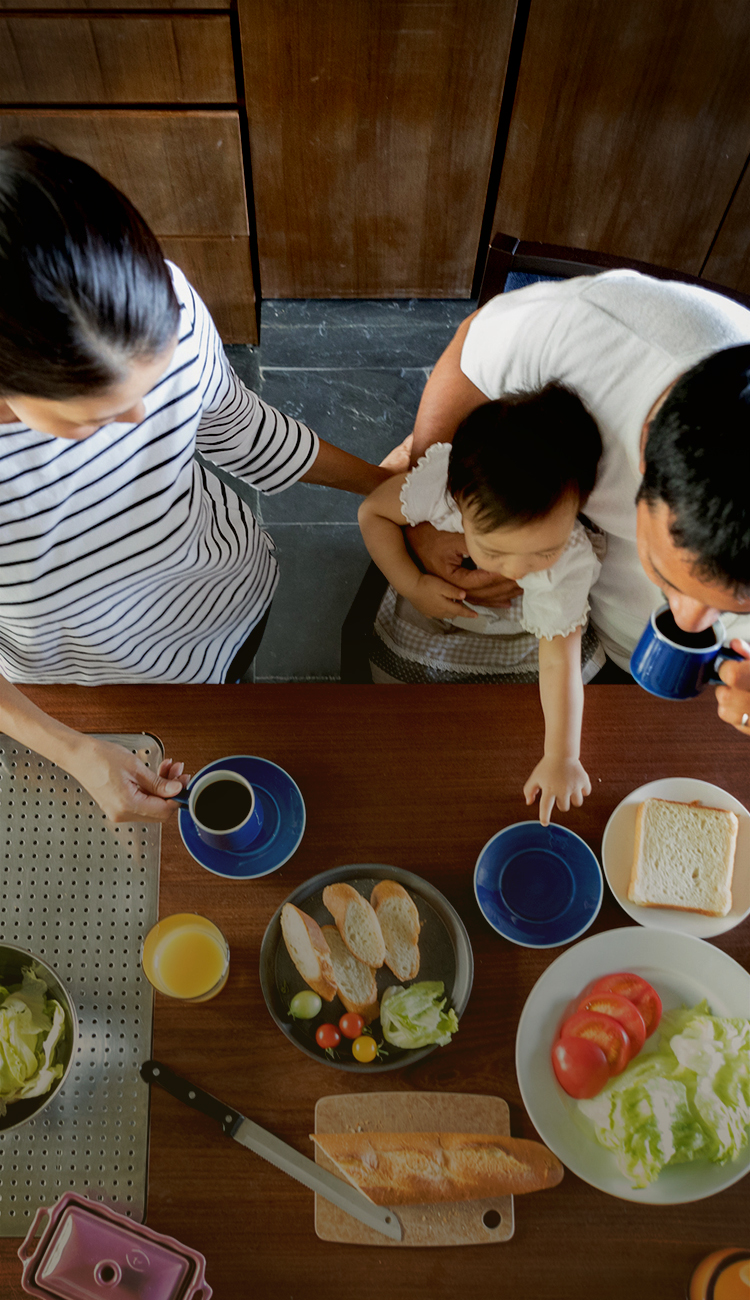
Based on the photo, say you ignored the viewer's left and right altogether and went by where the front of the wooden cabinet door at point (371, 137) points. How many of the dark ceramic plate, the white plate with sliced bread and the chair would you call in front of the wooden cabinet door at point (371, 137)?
3

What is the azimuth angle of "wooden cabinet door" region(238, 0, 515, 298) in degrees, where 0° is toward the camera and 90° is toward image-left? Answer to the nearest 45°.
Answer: approximately 0°

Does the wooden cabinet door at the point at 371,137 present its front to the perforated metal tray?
yes

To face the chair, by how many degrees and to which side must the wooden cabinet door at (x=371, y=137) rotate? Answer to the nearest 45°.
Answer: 0° — it already faces it

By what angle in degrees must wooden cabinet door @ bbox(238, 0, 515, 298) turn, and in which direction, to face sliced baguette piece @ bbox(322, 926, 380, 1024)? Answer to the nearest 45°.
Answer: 0° — it already faces it

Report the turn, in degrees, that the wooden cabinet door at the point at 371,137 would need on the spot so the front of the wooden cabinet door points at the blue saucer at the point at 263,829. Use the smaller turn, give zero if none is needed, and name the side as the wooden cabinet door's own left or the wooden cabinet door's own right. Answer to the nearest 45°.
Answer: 0° — it already faces it
